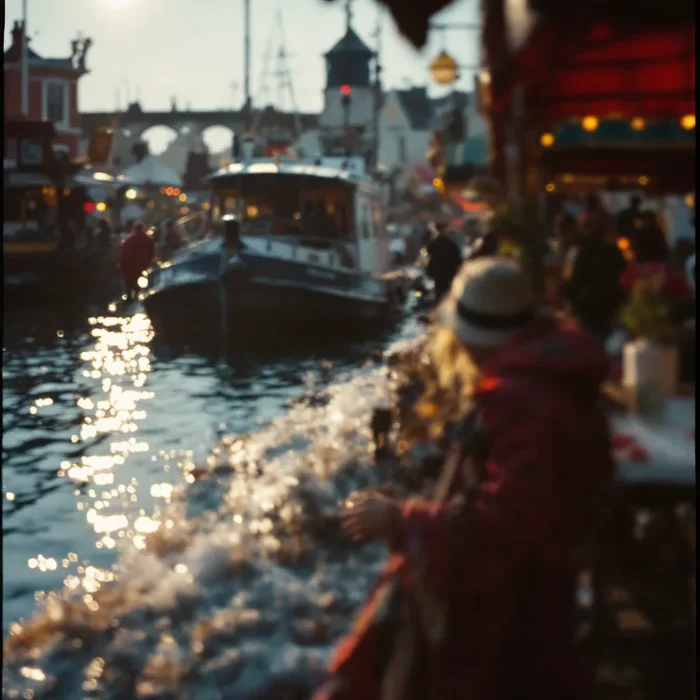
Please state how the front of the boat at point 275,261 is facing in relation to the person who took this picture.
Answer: facing the viewer and to the left of the viewer

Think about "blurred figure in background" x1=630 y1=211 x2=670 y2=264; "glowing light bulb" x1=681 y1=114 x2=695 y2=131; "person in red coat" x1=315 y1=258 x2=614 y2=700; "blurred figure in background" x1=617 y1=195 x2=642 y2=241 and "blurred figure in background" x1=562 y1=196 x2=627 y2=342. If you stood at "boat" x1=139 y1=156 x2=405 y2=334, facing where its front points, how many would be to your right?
0

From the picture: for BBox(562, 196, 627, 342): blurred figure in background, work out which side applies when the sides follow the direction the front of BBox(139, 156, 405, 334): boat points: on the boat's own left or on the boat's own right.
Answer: on the boat's own left

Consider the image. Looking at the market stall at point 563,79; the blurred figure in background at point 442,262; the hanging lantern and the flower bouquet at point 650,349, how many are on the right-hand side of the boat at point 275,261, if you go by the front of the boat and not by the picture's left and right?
0

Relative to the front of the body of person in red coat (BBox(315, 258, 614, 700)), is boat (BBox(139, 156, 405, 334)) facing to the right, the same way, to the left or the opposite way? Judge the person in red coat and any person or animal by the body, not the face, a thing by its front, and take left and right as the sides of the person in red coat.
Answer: to the left

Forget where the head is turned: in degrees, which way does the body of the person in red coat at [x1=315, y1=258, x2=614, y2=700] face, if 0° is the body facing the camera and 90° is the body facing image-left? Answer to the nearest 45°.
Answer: approximately 135°

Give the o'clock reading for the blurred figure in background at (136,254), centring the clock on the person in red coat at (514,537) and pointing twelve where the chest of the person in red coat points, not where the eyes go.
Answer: The blurred figure in background is roughly at 1 o'clock from the person in red coat.

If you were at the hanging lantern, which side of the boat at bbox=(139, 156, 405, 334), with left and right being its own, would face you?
left

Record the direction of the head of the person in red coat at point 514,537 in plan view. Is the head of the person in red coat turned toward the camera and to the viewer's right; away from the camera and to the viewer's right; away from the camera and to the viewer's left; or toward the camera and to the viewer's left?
away from the camera and to the viewer's left

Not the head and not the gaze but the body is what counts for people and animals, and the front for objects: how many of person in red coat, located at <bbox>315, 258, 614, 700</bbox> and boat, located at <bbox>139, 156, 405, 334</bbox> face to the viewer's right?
0

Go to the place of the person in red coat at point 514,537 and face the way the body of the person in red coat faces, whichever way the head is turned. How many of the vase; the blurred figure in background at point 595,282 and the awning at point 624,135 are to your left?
0
